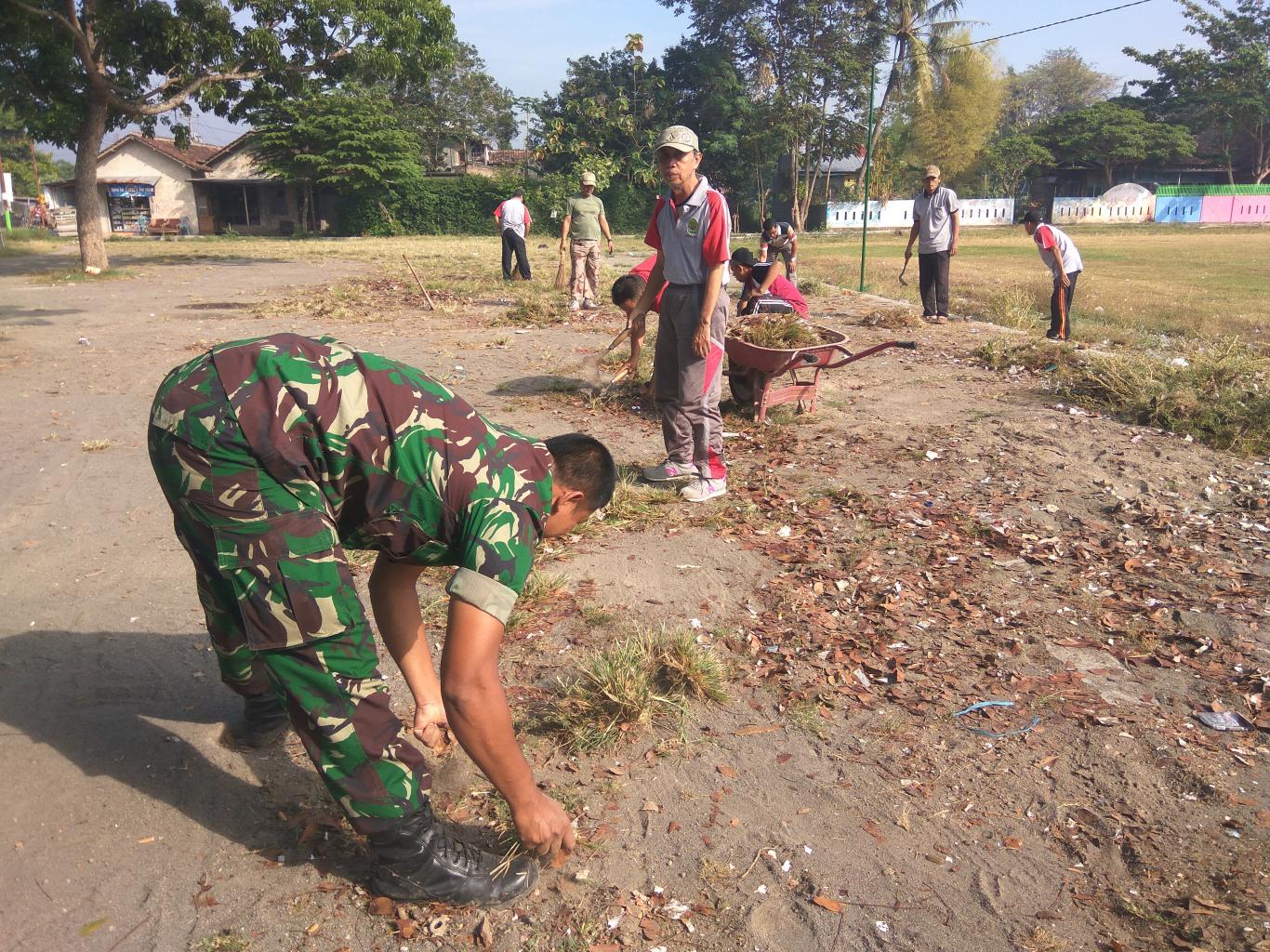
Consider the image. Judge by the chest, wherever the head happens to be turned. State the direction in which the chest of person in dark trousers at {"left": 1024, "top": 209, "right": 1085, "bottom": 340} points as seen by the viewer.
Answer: to the viewer's left

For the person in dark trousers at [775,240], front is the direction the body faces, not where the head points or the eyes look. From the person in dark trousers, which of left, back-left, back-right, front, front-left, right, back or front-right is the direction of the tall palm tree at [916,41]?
back

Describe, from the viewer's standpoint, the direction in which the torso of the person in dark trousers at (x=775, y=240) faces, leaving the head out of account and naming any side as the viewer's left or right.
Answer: facing the viewer

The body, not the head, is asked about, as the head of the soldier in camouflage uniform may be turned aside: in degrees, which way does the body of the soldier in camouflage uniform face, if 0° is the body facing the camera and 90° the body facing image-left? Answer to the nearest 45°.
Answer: approximately 270°

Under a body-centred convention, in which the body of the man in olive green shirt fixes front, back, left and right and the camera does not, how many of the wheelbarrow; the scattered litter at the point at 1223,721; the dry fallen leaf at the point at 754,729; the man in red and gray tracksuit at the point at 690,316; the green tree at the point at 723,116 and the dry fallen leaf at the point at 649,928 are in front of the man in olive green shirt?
5

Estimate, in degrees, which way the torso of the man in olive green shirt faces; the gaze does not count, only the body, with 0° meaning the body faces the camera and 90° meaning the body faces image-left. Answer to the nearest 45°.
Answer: approximately 0°

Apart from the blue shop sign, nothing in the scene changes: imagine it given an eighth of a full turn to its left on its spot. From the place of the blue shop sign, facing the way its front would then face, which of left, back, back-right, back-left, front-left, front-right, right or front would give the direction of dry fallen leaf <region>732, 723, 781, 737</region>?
front-right

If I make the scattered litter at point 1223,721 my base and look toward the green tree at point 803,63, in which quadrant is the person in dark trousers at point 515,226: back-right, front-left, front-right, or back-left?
front-left

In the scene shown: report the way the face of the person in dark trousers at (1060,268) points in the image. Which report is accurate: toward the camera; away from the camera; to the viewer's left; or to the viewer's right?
to the viewer's left

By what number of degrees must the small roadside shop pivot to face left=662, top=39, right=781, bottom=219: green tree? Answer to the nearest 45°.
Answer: approximately 45° to its left

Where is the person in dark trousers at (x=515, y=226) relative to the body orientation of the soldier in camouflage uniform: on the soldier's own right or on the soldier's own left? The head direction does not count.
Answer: on the soldier's own left

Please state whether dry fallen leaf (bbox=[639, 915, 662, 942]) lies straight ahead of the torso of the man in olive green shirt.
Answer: yes

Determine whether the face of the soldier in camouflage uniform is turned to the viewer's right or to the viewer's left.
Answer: to the viewer's right

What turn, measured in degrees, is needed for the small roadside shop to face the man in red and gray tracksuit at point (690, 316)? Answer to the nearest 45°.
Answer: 0° — it already faces them

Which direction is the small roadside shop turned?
toward the camera
